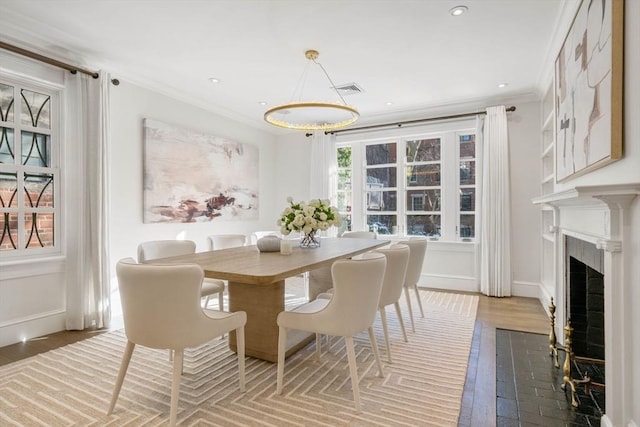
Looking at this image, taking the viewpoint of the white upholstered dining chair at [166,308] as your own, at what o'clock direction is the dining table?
The dining table is roughly at 12 o'clock from the white upholstered dining chair.

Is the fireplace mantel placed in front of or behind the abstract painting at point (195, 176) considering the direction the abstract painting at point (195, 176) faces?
in front

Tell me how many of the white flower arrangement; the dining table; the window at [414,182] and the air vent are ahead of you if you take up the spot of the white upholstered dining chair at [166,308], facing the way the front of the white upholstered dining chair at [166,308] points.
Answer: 4

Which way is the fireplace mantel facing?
to the viewer's left

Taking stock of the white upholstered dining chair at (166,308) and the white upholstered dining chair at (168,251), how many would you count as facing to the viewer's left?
0

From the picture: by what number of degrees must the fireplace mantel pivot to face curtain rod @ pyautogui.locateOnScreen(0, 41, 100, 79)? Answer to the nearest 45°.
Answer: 0° — it already faces it

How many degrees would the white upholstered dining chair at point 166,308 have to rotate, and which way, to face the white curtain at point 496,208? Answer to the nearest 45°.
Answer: approximately 45° to its right

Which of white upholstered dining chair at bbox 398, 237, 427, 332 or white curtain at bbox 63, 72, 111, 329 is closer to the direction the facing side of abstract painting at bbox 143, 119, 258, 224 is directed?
the white upholstered dining chair

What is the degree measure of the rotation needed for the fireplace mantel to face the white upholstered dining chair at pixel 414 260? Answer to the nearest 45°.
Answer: approximately 45° to its right

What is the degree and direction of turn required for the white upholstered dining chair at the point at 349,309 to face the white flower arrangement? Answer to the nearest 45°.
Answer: approximately 45° to its right

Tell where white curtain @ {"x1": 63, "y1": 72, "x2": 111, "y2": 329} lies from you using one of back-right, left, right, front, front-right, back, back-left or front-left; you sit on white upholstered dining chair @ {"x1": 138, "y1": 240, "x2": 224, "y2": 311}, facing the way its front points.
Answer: back

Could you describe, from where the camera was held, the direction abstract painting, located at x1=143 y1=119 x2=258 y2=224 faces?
facing the viewer and to the right of the viewer

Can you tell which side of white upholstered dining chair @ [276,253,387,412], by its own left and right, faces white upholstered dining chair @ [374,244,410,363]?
right

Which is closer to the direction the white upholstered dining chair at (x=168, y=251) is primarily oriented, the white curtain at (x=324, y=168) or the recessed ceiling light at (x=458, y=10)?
the recessed ceiling light

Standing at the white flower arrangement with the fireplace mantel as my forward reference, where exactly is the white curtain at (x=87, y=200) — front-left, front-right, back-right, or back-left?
back-right

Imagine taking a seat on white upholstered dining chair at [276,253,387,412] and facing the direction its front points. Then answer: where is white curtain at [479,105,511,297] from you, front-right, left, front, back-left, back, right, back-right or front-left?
right
